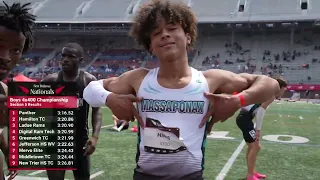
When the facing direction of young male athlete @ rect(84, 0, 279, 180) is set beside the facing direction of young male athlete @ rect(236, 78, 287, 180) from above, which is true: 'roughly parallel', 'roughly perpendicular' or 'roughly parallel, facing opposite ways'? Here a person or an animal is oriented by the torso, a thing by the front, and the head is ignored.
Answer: roughly perpendicular

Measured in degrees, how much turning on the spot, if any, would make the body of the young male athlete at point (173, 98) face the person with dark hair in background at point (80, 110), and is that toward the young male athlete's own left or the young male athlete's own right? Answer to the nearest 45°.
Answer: approximately 135° to the young male athlete's own right

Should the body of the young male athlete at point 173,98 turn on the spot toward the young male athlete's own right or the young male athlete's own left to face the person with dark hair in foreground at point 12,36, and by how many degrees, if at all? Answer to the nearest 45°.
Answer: approximately 45° to the young male athlete's own right

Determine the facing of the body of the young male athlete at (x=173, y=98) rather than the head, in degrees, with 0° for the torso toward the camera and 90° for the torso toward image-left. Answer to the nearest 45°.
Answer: approximately 0°
